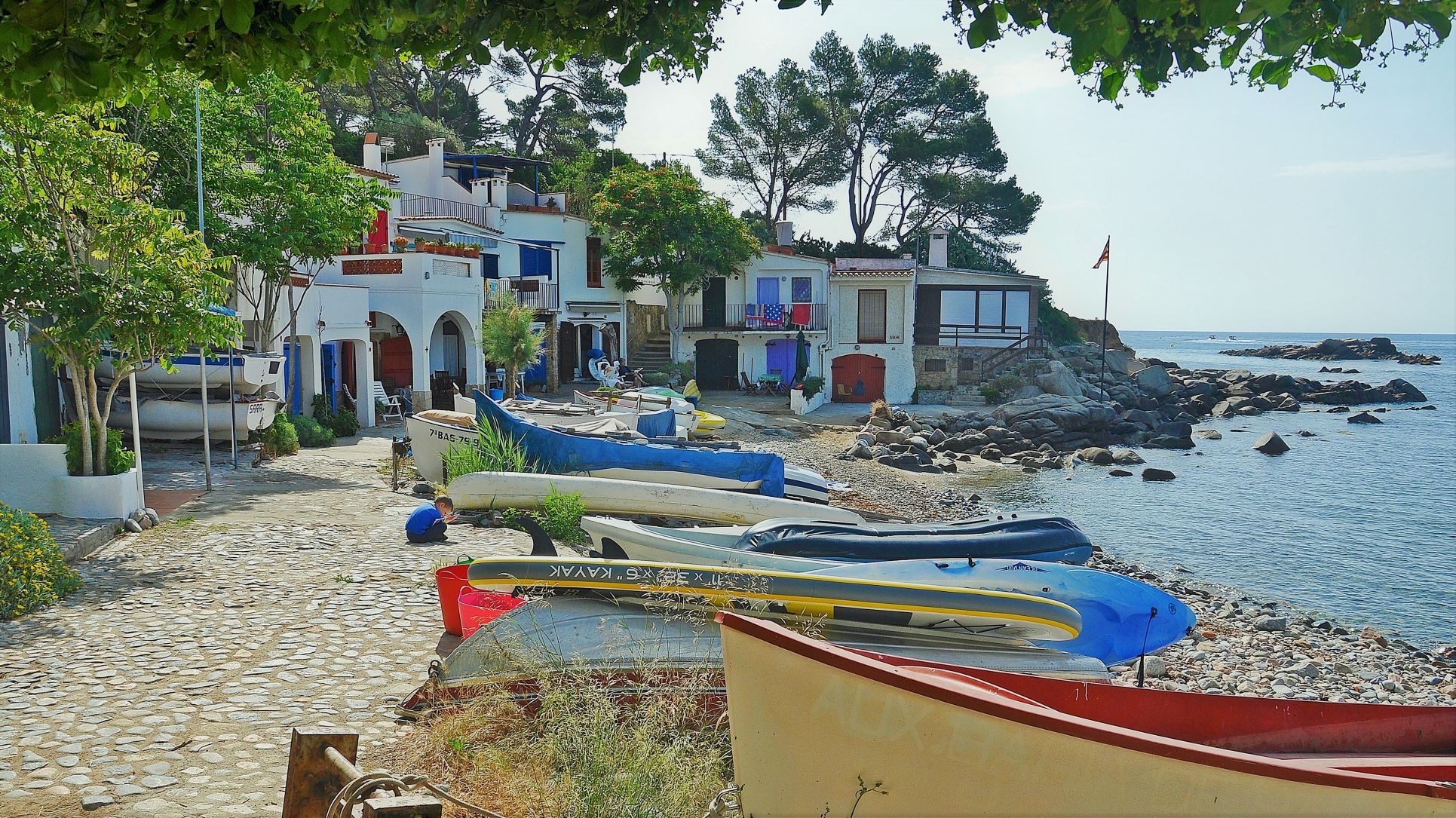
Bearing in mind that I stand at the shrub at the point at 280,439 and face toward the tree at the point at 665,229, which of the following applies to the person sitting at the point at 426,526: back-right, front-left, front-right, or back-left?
back-right

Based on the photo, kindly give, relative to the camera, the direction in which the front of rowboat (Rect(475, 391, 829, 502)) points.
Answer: facing to the left of the viewer

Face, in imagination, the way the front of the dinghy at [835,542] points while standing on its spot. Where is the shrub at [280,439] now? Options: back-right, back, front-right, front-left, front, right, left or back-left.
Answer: front-right

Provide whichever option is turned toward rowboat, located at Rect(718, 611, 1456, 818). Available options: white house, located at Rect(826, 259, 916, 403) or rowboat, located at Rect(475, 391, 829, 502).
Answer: the white house

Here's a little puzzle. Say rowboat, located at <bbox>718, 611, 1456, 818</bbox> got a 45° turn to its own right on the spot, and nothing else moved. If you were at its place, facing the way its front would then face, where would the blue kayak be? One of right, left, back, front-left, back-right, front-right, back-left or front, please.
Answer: front-right

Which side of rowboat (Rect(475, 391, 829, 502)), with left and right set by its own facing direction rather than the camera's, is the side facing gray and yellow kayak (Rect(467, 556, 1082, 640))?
left

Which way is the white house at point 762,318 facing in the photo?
toward the camera

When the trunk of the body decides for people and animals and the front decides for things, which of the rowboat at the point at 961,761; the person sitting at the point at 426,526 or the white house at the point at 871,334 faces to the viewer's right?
the person sitting

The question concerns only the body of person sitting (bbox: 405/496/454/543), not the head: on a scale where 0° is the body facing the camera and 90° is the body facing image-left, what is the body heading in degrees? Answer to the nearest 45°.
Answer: approximately 270°

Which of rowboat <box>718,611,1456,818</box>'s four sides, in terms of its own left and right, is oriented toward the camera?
left

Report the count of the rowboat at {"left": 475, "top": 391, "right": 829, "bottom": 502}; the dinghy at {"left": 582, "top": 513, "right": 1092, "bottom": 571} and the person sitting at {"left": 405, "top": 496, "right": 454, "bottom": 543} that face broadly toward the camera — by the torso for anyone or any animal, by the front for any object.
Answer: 0

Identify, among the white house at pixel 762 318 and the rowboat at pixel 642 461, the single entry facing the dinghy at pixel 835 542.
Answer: the white house

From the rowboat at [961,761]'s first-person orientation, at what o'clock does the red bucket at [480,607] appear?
The red bucket is roughly at 1 o'clock from the rowboat.

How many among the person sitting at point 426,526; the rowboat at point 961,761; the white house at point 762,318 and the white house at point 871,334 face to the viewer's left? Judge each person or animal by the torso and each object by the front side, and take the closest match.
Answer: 1

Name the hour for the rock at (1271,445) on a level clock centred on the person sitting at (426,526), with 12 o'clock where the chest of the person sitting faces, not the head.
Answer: The rock is roughly at 11 o'clock from the person sitting.

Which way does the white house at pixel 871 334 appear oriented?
toward the camera
